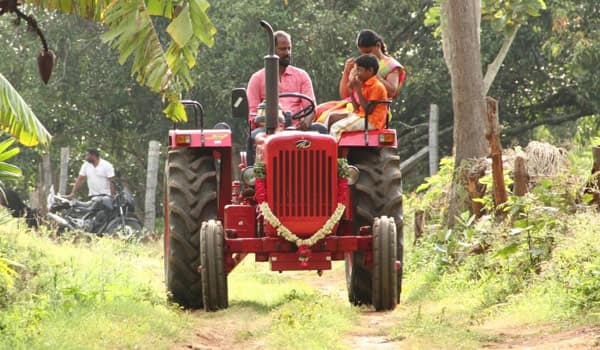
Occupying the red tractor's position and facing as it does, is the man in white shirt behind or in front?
behind

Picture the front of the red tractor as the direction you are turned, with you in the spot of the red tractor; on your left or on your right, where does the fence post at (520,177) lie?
on your left

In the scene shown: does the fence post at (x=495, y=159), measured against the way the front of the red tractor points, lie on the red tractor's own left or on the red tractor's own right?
on the red tractor's own left

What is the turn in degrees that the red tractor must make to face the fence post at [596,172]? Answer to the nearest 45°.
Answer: approximately 90° to its left

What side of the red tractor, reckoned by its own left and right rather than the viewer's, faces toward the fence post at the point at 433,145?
back

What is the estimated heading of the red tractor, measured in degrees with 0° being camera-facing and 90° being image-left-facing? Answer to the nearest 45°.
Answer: approximately 0°
